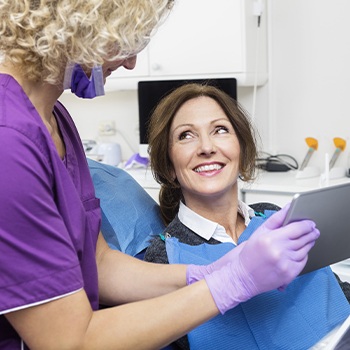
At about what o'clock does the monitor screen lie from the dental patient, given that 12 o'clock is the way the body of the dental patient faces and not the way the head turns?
The monitor screen is roughly at 7 o'clock from the dental patient.

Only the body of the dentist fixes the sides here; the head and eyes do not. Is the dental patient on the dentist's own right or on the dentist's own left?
on the dentist's own left

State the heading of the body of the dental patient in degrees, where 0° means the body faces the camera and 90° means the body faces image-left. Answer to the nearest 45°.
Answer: approximately 315°

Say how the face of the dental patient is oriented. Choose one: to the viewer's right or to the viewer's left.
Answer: to the viewer's left

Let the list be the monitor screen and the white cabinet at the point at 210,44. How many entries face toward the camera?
2

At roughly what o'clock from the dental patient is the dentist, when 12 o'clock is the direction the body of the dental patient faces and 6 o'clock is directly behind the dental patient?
The dentist is roughly at 2 o'clock from the dental patient.

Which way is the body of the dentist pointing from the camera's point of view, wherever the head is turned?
to the viewer's right
